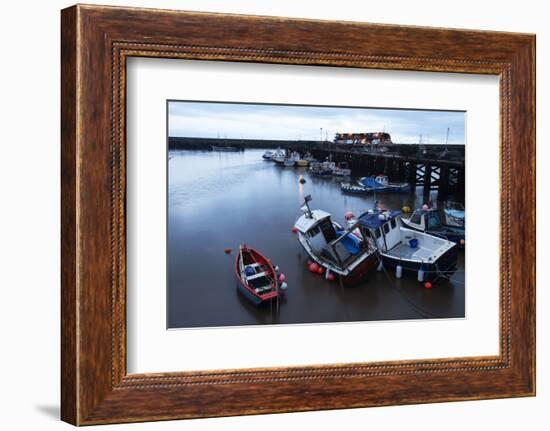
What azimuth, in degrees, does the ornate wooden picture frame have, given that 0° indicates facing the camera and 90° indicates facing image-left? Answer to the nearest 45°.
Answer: approximately 315°
